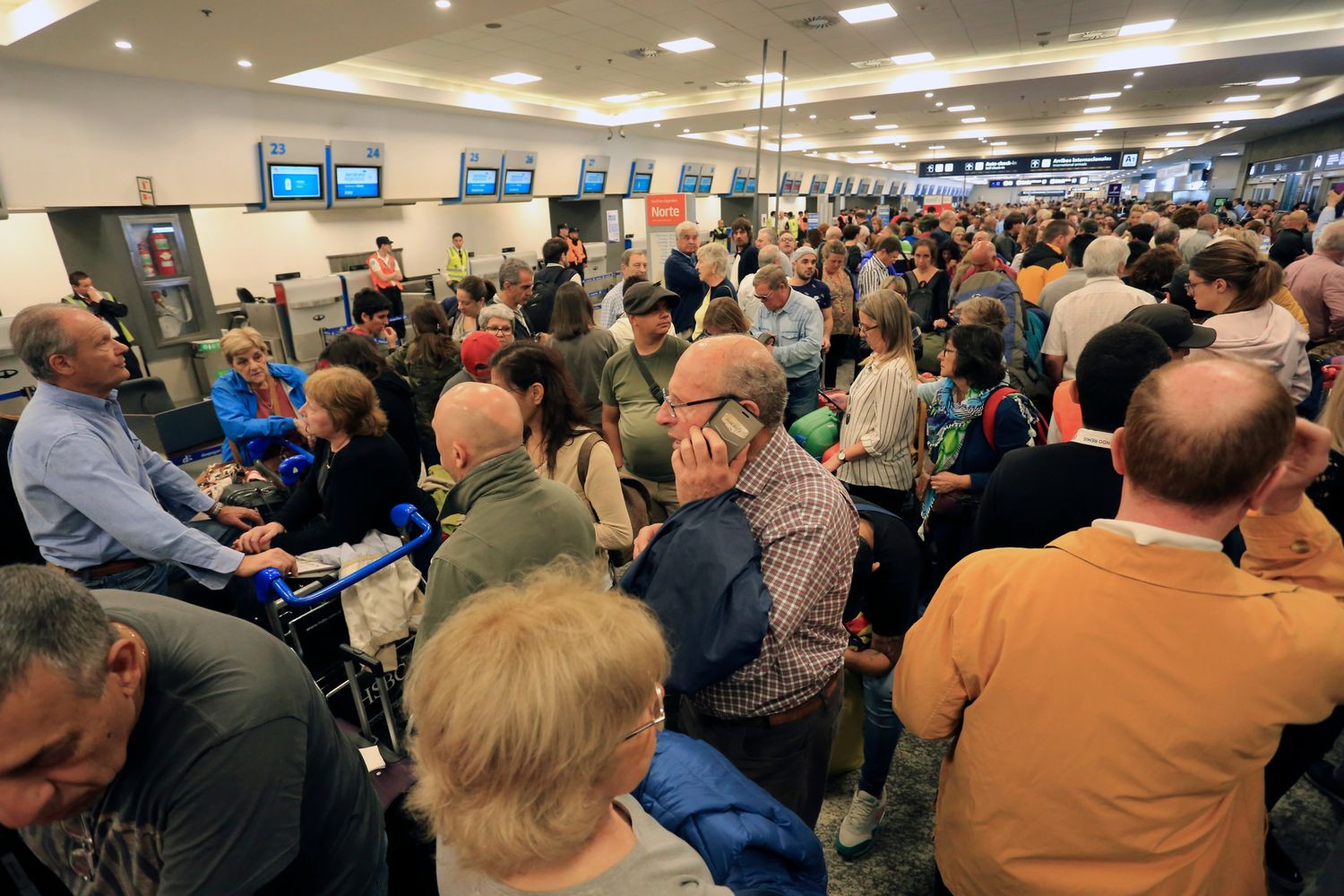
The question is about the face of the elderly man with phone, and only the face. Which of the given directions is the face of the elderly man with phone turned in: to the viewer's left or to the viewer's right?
to the viewer's left

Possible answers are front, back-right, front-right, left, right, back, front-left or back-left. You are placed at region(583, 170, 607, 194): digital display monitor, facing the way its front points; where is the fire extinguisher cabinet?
right

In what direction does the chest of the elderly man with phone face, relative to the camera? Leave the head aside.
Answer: to the viewer's left

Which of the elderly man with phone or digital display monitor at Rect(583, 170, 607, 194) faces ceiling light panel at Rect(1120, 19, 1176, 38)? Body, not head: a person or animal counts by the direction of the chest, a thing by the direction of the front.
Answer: the digital display monitor

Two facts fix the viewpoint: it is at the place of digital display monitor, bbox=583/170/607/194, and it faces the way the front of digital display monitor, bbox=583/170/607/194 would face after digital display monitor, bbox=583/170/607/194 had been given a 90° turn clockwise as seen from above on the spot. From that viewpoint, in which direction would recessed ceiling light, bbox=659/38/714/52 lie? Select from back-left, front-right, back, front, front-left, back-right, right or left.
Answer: front-left

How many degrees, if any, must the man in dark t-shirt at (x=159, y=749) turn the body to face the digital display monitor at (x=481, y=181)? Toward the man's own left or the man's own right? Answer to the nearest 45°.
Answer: approximately 180°

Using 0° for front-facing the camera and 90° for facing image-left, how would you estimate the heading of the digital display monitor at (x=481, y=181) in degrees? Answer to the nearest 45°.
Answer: approximately 315°

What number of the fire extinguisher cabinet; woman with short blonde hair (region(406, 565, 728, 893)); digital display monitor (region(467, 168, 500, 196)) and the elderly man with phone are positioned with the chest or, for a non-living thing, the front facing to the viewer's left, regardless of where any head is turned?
1

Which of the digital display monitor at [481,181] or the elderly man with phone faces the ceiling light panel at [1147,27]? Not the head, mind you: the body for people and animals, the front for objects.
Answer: the digital display monitor

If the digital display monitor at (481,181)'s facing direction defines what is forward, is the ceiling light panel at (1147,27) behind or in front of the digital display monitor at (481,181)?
in front

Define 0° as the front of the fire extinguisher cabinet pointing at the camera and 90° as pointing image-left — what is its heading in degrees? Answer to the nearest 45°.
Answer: approximately 315°

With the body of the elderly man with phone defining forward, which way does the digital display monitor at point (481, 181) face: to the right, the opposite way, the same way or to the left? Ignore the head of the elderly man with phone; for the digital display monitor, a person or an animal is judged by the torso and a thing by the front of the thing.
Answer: the opposite way

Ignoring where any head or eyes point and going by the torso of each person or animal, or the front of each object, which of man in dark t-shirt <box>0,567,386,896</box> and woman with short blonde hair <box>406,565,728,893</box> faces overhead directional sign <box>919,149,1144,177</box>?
the woman with short blonde hair

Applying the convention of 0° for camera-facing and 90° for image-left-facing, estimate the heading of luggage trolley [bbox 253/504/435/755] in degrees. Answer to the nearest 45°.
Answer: approximately 315°

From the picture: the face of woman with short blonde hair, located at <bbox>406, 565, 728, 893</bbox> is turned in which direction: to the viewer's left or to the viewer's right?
to the viewer's right

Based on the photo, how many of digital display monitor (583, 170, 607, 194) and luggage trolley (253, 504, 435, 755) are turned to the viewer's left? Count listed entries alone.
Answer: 0

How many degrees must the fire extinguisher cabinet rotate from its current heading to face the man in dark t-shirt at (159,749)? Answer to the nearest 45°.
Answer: approximately 45° to its right
